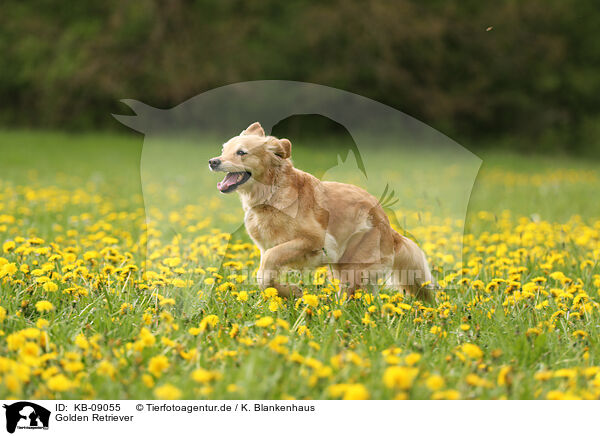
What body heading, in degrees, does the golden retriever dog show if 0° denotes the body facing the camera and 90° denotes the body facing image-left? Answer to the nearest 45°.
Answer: approximately 90°
